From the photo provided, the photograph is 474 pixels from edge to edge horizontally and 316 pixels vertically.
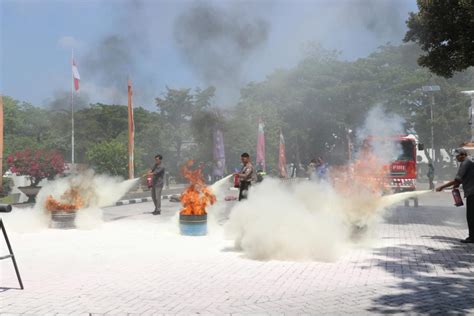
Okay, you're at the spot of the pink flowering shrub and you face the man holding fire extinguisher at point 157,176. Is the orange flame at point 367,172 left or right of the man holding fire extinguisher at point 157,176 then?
left

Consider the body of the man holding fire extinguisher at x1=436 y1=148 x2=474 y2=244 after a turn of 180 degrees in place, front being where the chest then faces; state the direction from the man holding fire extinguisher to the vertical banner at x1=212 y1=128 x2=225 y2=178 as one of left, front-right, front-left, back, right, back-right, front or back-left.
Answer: back-left

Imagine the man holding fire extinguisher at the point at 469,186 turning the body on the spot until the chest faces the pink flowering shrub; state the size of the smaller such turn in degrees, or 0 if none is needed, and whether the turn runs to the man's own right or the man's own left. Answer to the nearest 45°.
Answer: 0° — they already face it

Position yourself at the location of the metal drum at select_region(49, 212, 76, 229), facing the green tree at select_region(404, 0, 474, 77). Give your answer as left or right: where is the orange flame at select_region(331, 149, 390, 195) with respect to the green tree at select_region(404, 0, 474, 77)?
left

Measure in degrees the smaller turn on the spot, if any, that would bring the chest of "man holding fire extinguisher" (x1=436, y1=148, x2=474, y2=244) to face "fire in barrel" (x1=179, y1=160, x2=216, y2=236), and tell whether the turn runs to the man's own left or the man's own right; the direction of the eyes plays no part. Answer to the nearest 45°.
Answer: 0° — they already face it

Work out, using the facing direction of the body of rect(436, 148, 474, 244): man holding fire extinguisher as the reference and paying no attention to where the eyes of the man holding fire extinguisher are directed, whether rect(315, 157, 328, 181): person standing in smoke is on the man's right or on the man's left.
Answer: on the man's right

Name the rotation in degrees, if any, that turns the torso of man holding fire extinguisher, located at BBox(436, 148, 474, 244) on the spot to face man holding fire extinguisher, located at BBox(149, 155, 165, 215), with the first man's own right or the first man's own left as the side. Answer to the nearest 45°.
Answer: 0° — they already face them

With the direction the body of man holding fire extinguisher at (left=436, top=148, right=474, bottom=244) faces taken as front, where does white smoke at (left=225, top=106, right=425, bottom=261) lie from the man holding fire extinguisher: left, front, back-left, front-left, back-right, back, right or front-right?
front-left

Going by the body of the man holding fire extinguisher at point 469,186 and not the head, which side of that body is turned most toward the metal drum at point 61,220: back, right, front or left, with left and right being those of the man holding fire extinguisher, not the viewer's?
front

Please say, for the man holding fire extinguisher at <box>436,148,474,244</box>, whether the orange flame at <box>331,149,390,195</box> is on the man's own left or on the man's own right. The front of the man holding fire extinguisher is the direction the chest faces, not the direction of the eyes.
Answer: on the man's own right

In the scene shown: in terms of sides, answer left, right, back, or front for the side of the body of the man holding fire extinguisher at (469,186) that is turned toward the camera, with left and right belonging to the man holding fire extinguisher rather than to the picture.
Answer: left

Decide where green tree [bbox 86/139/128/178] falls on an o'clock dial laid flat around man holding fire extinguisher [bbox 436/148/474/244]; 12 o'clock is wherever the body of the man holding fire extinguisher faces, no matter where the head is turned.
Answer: The green tree is roughly at 1 o'clock from the man holding fire extinguisher.
